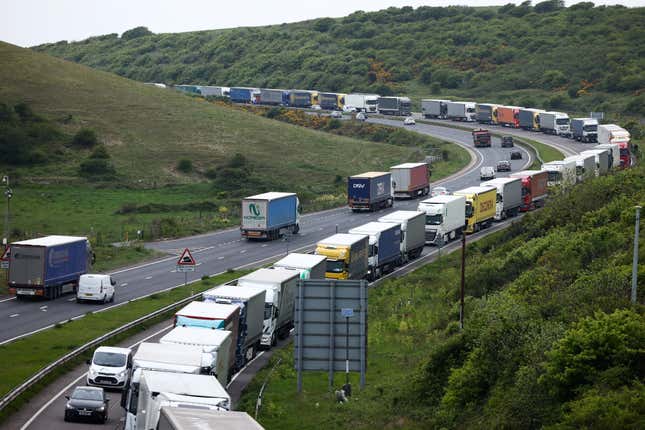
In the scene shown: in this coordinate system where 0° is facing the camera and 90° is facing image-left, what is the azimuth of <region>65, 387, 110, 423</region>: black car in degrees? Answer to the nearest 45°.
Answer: approximately 0°

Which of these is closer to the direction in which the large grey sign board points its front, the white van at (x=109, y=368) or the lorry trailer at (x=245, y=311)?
the lorry trailer

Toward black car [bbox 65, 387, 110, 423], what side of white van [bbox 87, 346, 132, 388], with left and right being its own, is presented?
front

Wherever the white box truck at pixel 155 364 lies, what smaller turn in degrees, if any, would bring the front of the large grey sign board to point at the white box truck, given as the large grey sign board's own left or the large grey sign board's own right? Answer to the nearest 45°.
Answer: approximately 135° to the large grey sign board's own left

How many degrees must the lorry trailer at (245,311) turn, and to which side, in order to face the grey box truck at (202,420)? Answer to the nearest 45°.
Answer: approximately 45° to its left

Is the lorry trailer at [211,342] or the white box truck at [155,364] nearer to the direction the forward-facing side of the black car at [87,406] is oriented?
the white box truck

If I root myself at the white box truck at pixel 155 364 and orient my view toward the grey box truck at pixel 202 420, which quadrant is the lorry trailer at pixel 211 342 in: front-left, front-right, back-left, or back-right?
back-left

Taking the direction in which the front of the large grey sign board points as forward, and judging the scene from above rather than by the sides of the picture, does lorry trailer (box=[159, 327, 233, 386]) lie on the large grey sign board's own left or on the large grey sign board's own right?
on the large grey sign board's own left

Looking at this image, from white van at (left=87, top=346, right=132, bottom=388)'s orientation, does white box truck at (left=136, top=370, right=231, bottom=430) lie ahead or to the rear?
ahead

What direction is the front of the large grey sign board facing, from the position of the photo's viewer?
facing away from the viewer

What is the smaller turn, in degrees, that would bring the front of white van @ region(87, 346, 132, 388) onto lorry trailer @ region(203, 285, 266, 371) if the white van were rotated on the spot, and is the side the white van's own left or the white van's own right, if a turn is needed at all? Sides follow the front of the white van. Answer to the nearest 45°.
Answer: approximately 135° to the white van's own left

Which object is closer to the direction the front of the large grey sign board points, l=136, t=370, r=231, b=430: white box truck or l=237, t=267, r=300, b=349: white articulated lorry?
the white articulated lorry

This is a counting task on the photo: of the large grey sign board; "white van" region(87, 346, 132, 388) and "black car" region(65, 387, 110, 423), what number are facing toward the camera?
2

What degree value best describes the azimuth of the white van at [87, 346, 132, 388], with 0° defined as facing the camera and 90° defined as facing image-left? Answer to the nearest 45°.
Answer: approximately 0°

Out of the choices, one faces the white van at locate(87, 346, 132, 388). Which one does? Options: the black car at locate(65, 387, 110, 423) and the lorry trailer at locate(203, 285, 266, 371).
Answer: the lorry trailer
